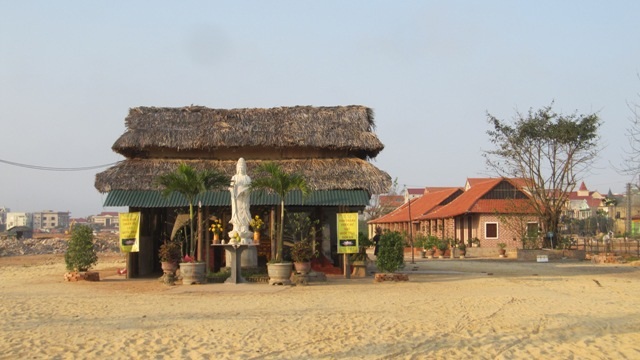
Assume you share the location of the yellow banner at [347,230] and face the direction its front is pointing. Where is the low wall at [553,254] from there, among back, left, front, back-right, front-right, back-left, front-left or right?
back-left

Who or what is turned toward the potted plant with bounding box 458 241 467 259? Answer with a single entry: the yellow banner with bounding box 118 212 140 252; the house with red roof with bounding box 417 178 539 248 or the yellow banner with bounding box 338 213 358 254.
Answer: the house with red roof

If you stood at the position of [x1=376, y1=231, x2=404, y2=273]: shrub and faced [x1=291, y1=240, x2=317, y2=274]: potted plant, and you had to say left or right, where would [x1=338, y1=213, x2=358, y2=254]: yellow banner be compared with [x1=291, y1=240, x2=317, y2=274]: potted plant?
right

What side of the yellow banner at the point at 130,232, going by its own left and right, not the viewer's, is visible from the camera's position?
front

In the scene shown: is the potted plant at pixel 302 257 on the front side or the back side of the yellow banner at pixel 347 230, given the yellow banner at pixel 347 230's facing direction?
on the front side

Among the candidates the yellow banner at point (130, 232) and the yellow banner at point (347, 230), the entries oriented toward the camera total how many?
2

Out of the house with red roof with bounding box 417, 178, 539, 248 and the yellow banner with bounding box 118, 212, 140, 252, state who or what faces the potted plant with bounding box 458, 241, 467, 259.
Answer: the house with red roof

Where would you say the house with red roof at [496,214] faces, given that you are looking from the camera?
facing the viewer and to the left of the viewer

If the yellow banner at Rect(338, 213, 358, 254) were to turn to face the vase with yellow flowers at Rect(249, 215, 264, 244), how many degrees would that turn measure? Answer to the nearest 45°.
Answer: approximately 90° to its right

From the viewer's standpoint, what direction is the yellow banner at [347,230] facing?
toward the camera

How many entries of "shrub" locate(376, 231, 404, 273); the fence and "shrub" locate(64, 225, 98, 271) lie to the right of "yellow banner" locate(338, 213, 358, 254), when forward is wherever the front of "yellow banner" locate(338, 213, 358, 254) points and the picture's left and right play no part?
1
